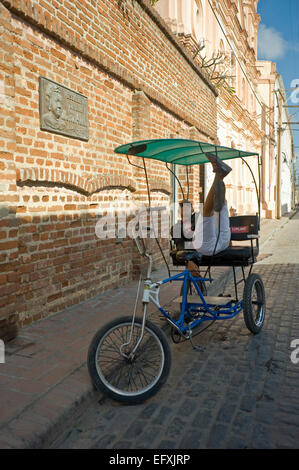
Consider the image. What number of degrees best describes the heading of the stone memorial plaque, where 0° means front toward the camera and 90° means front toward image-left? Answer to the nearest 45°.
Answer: approximately 315°

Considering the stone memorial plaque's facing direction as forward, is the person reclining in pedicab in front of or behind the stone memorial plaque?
in front
